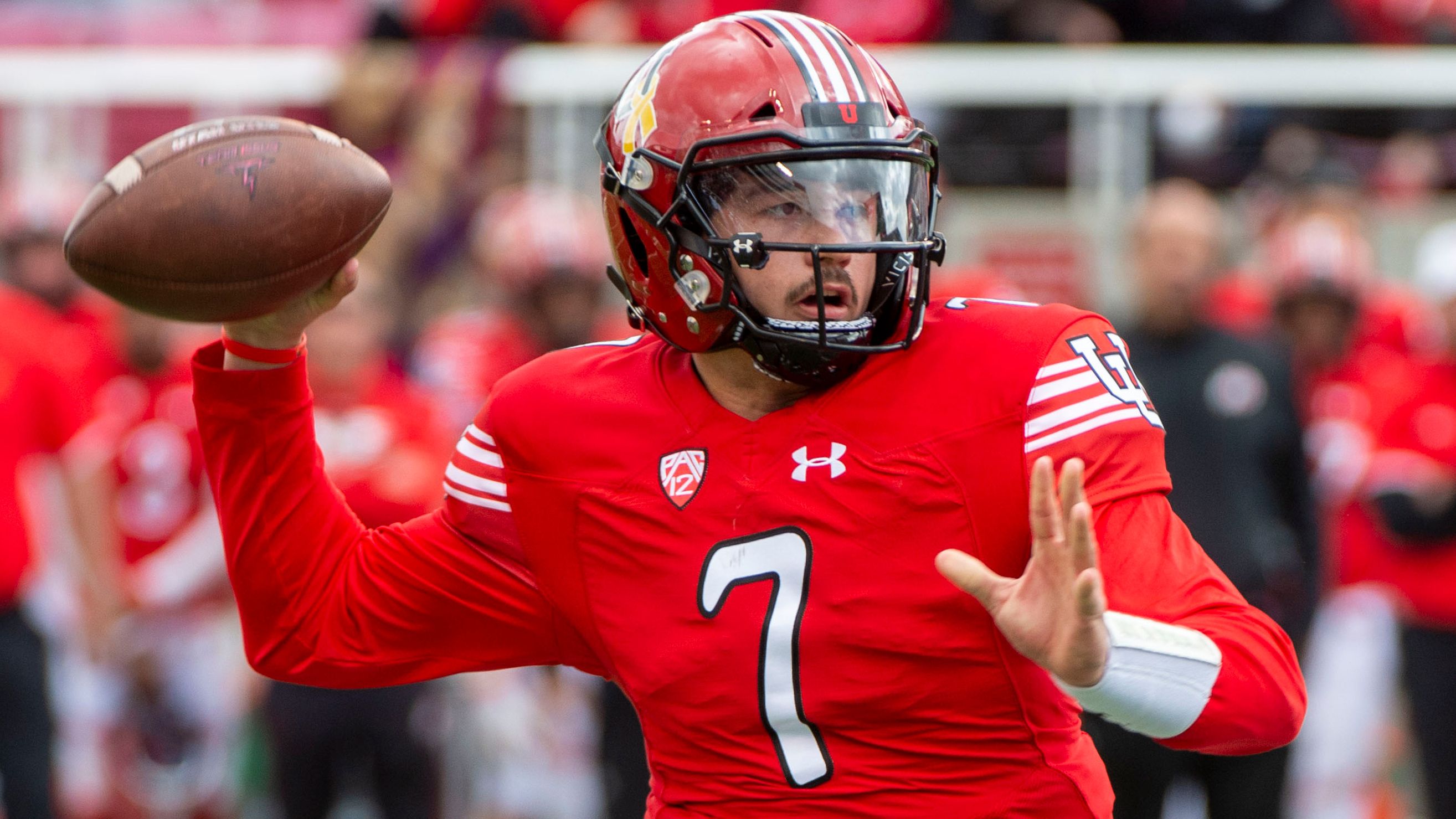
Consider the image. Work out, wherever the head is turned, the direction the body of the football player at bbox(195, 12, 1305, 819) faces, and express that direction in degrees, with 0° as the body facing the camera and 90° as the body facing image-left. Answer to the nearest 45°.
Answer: approximately 0°

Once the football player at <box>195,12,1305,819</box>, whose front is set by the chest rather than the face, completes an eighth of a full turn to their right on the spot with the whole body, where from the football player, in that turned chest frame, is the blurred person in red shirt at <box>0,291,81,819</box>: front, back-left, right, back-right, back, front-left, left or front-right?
right

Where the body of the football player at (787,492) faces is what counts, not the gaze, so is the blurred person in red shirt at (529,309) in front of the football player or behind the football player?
behind

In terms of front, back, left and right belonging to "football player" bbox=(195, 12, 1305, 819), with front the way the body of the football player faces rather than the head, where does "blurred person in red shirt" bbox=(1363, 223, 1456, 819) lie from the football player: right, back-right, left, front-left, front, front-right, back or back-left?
back-left

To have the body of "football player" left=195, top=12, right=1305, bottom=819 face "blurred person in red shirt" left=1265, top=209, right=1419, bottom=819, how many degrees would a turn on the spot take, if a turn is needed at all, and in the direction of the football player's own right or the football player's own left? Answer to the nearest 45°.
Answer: approximately 135° to the football player's own left

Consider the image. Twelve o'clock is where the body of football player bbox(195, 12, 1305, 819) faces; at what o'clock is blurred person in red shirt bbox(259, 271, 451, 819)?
The blurred person in red shirt is roughly at 5 o'clock from the football player.

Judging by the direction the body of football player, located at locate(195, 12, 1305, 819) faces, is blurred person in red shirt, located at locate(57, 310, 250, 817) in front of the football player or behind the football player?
behind

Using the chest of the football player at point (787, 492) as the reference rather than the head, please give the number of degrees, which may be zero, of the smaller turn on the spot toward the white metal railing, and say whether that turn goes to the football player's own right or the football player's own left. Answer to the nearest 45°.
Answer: approximately 180°
